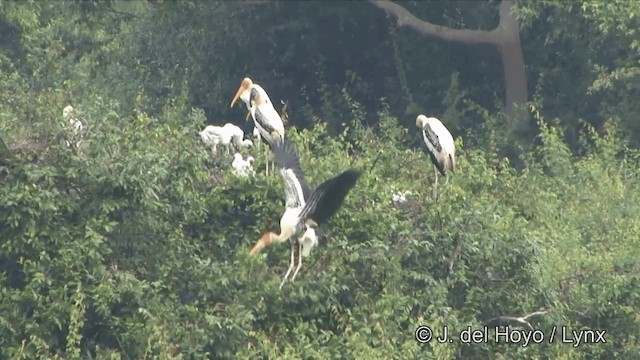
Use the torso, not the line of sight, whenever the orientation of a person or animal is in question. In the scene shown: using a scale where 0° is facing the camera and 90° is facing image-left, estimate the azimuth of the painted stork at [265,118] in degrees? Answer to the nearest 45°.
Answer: approximately 90°

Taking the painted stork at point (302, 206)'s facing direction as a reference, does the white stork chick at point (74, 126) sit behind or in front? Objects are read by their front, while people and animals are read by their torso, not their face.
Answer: in front

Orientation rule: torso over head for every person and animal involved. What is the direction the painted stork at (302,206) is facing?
to the viewer's left
